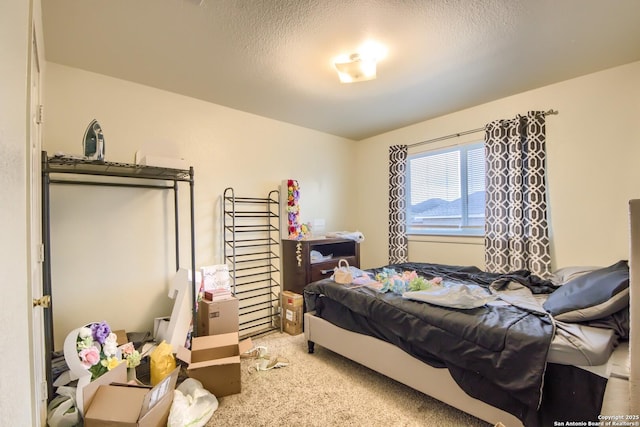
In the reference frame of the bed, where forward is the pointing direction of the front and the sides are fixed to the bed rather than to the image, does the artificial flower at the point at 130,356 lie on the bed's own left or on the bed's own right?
on the bed's own left

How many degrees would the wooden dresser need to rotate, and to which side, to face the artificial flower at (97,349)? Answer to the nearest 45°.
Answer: approximately 90° to its right

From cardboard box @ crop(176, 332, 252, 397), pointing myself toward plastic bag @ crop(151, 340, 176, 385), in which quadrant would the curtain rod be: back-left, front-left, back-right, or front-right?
back-right

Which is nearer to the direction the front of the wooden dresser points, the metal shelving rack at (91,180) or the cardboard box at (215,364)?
the cardboard box

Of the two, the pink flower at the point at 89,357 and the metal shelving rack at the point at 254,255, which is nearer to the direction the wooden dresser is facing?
the pink flower

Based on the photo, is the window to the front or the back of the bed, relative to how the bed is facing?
to the front

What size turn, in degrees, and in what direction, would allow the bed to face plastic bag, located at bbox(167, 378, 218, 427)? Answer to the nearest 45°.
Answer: approximately 45° to its left

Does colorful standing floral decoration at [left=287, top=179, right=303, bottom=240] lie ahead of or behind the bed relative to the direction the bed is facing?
ahead

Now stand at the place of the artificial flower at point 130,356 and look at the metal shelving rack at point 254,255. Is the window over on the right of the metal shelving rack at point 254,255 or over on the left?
right

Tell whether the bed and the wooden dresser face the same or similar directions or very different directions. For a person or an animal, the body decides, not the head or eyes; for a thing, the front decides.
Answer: very different directions

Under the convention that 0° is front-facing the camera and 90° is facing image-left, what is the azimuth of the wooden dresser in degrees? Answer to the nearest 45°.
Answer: approximately 315°

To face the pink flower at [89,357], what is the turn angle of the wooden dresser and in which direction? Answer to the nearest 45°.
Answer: approximately 90° to its right

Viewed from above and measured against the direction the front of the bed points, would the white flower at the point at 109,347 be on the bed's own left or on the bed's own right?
on the bed's own left

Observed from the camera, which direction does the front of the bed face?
facing away from the viewer and to the left of the viewer
